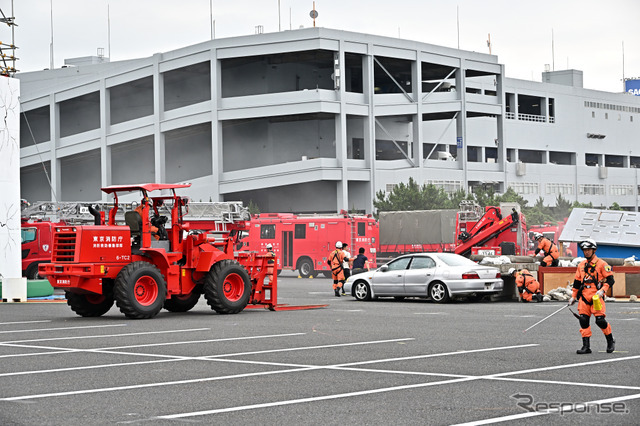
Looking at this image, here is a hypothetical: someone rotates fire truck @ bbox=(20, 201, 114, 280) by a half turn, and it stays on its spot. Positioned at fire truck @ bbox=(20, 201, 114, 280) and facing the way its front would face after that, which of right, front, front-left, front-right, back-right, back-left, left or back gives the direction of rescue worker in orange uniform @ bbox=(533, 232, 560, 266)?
front-right

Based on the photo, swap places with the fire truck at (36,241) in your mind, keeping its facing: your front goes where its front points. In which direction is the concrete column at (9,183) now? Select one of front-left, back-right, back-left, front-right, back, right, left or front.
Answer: left

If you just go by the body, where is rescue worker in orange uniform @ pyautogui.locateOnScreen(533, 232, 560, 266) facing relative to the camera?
to the viewer's left

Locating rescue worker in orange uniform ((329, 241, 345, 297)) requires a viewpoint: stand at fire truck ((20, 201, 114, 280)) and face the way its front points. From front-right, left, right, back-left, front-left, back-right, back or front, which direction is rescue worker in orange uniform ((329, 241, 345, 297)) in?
back-left

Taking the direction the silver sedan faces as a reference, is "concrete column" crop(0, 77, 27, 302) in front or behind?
in front

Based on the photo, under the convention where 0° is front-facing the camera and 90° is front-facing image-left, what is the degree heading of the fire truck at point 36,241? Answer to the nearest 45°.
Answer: approximately 90°

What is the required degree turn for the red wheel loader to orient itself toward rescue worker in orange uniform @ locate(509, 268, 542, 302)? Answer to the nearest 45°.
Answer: approximately 45° to its right
